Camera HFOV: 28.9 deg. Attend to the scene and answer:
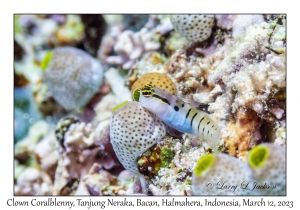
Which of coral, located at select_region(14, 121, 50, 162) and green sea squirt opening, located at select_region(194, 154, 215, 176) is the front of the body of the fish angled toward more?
the coral

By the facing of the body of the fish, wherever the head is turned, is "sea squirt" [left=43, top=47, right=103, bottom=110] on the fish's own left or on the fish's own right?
on the fish's own right

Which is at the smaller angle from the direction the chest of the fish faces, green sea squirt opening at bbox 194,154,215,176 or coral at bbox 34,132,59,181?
the coral

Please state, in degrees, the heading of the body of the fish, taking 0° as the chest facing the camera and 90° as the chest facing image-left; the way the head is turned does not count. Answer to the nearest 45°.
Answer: approximately 90°
